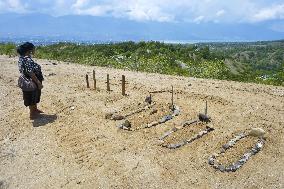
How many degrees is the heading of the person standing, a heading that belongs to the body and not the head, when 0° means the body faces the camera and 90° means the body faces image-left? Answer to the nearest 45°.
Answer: approximately 270°

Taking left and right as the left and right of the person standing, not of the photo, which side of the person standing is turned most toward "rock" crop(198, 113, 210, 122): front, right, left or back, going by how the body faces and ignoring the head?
front

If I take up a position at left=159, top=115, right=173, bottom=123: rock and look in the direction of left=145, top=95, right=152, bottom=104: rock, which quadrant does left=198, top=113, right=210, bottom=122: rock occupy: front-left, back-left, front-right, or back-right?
back-right

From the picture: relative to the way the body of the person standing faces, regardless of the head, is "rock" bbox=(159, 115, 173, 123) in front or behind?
in front

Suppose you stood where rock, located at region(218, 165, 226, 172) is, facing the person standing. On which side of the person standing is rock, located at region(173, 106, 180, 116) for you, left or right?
right

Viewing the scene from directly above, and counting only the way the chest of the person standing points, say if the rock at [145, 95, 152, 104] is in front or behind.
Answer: in front

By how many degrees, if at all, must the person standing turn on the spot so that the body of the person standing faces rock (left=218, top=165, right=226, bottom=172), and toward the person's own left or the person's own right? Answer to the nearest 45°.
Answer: approximately 45° to the person's own right
